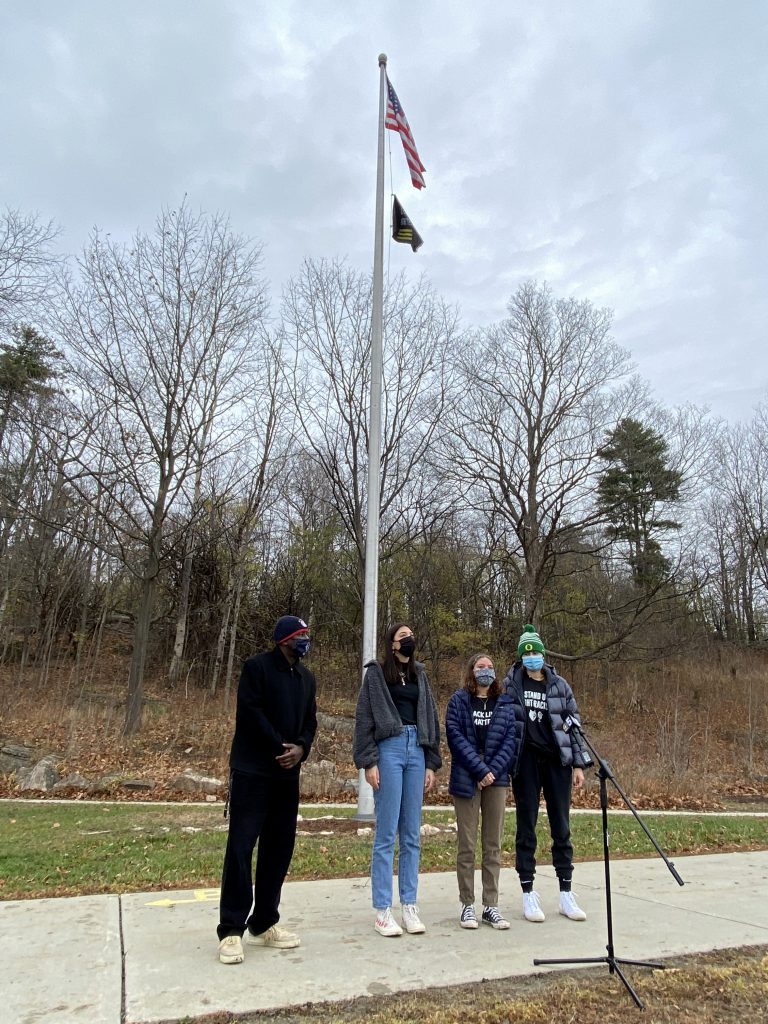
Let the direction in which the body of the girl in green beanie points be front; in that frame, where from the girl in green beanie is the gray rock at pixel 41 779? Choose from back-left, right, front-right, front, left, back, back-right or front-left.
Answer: back-right

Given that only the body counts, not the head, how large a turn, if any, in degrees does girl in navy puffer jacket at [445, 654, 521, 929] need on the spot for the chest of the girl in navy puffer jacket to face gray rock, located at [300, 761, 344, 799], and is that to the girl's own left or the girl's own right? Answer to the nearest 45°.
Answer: approximately 180°

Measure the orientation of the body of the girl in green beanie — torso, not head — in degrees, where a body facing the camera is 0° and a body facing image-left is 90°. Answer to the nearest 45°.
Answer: approximately 0°

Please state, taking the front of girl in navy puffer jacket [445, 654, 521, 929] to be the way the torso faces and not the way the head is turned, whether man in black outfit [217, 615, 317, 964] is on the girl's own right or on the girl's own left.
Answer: on the girl's own right

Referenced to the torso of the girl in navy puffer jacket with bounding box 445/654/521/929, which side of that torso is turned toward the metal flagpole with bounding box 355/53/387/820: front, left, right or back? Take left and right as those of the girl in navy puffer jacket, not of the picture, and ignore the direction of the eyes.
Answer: back

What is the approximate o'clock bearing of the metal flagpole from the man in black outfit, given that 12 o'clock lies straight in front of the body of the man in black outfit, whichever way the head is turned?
The metal flagpole is roughly at 8 o'clock from the man in black outfit.

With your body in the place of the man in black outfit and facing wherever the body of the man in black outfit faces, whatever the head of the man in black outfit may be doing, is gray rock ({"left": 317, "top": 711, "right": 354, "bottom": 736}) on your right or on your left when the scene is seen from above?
on your left

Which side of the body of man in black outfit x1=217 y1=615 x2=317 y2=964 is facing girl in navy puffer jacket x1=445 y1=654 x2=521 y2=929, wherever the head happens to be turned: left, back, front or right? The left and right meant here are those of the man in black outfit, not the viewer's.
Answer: left

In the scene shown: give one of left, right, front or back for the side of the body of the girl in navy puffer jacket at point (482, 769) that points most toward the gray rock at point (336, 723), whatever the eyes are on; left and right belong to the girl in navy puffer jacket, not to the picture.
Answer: back

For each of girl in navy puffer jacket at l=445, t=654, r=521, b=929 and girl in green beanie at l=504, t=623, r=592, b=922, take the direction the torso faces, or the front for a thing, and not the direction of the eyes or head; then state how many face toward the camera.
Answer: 2

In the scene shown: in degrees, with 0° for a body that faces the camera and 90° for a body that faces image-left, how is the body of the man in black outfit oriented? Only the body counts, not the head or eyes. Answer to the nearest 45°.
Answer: approximately 315°
